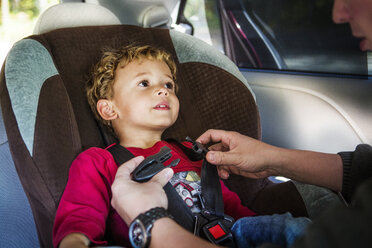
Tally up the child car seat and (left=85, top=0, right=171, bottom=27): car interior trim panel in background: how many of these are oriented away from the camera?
0

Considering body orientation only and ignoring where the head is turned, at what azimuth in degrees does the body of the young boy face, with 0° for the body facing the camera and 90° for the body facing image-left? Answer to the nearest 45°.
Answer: approximately 315°
